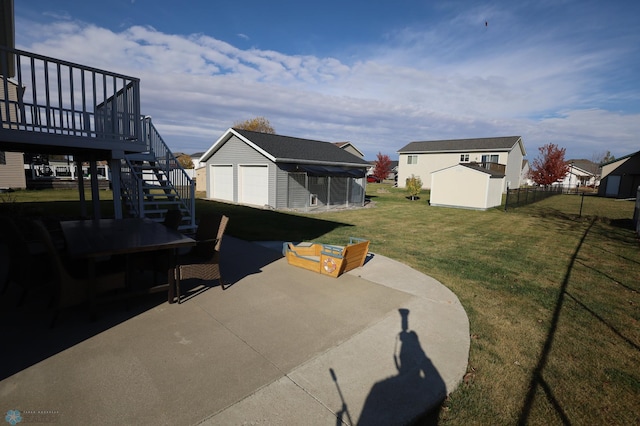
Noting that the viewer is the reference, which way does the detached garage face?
facing the viewer and to the left of the viewer

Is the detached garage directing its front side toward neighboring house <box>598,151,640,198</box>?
no

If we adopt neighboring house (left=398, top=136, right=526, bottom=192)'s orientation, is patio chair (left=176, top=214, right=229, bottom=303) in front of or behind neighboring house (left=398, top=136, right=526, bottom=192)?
behind

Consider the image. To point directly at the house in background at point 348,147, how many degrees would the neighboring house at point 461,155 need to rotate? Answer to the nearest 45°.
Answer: approximately 90° to its left

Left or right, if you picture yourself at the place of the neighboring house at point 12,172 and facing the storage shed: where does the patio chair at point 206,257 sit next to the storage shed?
right

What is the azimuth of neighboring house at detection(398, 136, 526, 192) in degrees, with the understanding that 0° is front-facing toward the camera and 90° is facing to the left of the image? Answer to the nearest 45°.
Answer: approximately 180°

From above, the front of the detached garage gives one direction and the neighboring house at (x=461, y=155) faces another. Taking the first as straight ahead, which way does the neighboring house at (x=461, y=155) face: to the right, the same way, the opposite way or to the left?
the opposite way

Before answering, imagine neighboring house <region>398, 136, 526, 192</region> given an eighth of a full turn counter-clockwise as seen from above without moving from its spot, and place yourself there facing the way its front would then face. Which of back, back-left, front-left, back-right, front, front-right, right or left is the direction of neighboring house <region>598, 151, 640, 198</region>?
back-right

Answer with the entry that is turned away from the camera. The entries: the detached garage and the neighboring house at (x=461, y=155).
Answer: the neighboring house

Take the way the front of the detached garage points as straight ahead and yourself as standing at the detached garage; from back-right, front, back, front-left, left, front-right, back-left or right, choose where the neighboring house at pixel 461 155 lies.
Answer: back

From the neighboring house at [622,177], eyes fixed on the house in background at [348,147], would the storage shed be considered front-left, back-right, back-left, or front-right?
front-left

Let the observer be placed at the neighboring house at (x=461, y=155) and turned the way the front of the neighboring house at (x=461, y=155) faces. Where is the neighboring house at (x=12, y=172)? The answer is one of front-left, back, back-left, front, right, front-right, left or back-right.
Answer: back-left

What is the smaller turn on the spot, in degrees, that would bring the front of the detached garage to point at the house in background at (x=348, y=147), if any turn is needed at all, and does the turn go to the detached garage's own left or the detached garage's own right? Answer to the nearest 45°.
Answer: approximately 135° to the detached garage's own right

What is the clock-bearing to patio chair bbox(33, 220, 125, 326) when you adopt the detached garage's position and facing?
The patio chair is roughly at 11 o'clock from the detached garage.

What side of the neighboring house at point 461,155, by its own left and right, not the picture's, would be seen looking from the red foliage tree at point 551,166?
right

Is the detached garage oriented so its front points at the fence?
no
